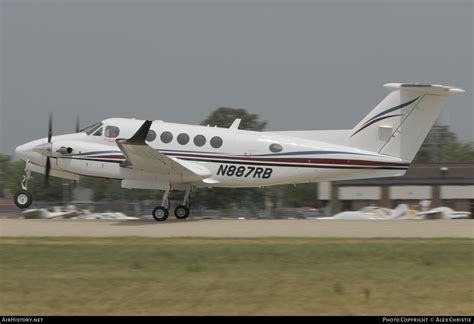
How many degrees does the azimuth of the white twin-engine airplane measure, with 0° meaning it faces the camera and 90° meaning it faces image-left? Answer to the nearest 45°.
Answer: approximately 90°
